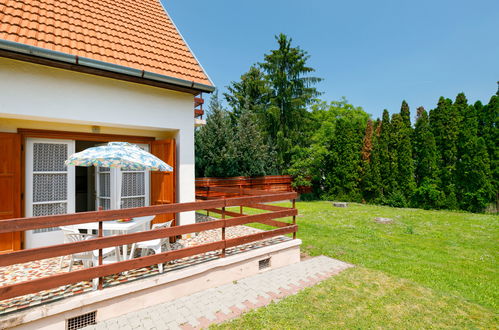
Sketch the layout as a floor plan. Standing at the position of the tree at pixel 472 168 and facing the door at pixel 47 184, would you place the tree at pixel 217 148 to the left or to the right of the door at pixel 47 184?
right

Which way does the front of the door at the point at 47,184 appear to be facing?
toward the camera

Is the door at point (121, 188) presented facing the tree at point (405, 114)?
no

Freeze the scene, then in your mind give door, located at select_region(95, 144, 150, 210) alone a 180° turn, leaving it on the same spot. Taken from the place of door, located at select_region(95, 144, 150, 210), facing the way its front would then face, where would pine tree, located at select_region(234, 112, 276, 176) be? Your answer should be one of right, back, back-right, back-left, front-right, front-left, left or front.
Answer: front-right

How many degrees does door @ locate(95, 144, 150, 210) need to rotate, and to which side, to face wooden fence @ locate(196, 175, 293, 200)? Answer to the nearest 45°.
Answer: approximately 135° to its left

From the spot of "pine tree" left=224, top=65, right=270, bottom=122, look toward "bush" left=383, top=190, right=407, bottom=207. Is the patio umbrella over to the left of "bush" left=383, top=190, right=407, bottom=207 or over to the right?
right

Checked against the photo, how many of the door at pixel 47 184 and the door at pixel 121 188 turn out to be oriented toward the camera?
2

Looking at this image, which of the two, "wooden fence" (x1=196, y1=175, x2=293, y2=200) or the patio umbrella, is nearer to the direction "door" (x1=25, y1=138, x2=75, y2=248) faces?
the patio umbrella

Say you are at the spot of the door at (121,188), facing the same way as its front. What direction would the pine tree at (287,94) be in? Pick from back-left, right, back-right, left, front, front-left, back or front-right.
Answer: back-left

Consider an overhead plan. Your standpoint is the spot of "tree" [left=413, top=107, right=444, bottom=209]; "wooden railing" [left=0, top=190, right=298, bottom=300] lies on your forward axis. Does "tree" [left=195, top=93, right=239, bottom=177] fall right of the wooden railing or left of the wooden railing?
right

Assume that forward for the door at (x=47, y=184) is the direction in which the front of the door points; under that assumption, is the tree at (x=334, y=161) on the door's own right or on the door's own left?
on the door's own left

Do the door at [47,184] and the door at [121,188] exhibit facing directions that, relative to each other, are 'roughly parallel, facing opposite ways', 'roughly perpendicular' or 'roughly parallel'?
roughly parallel

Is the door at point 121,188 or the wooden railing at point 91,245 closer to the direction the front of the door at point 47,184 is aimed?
the wooden railing

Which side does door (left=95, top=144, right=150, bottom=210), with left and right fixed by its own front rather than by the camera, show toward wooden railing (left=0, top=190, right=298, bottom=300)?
front

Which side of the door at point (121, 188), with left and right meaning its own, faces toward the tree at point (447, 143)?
left

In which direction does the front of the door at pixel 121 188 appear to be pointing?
toward the camera

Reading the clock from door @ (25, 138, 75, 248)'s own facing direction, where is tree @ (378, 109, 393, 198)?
The tree is roughly at 9 o'clock from the door.
